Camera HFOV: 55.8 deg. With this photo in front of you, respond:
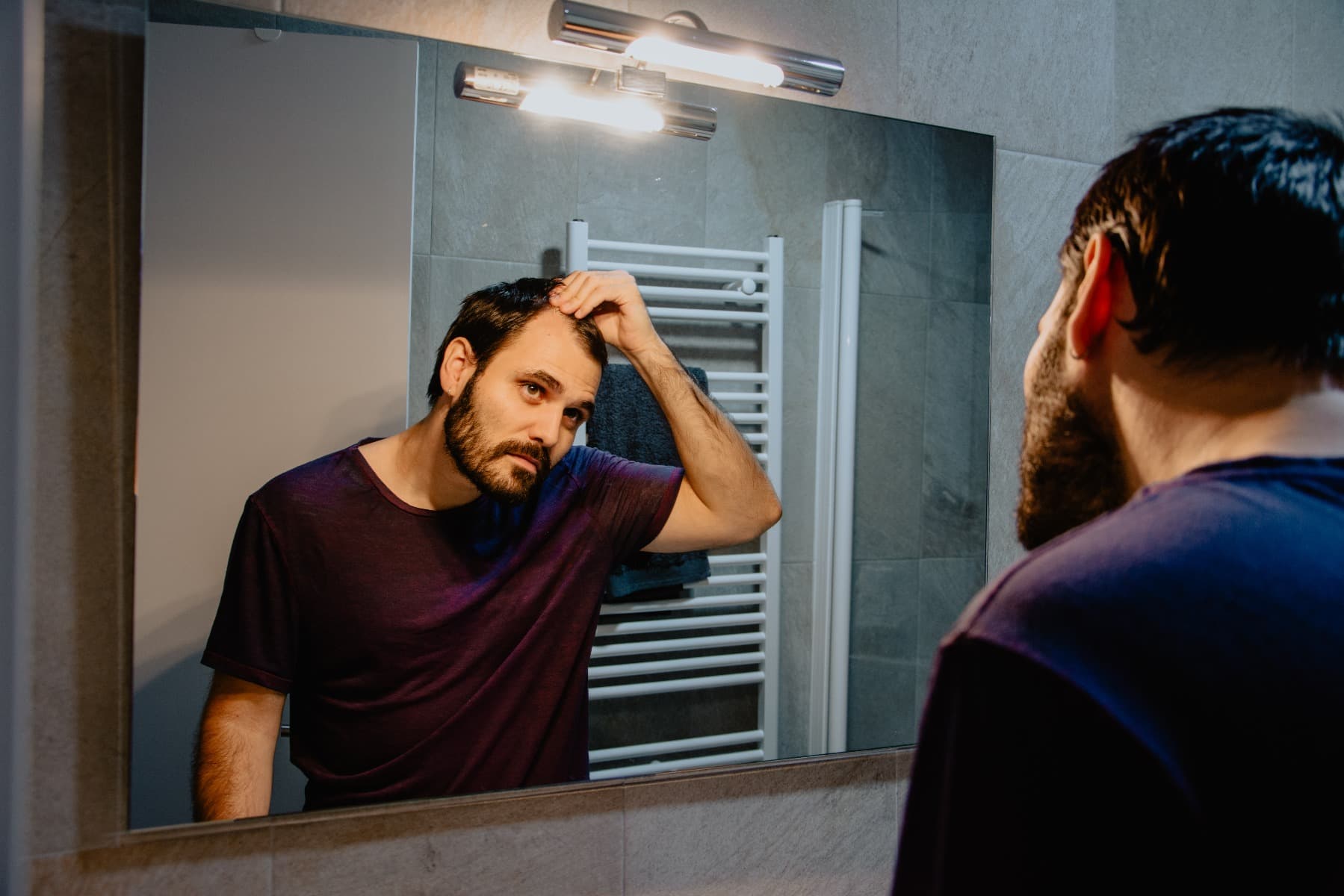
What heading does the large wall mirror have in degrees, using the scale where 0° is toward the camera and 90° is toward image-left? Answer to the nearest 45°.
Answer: approximately 315°
